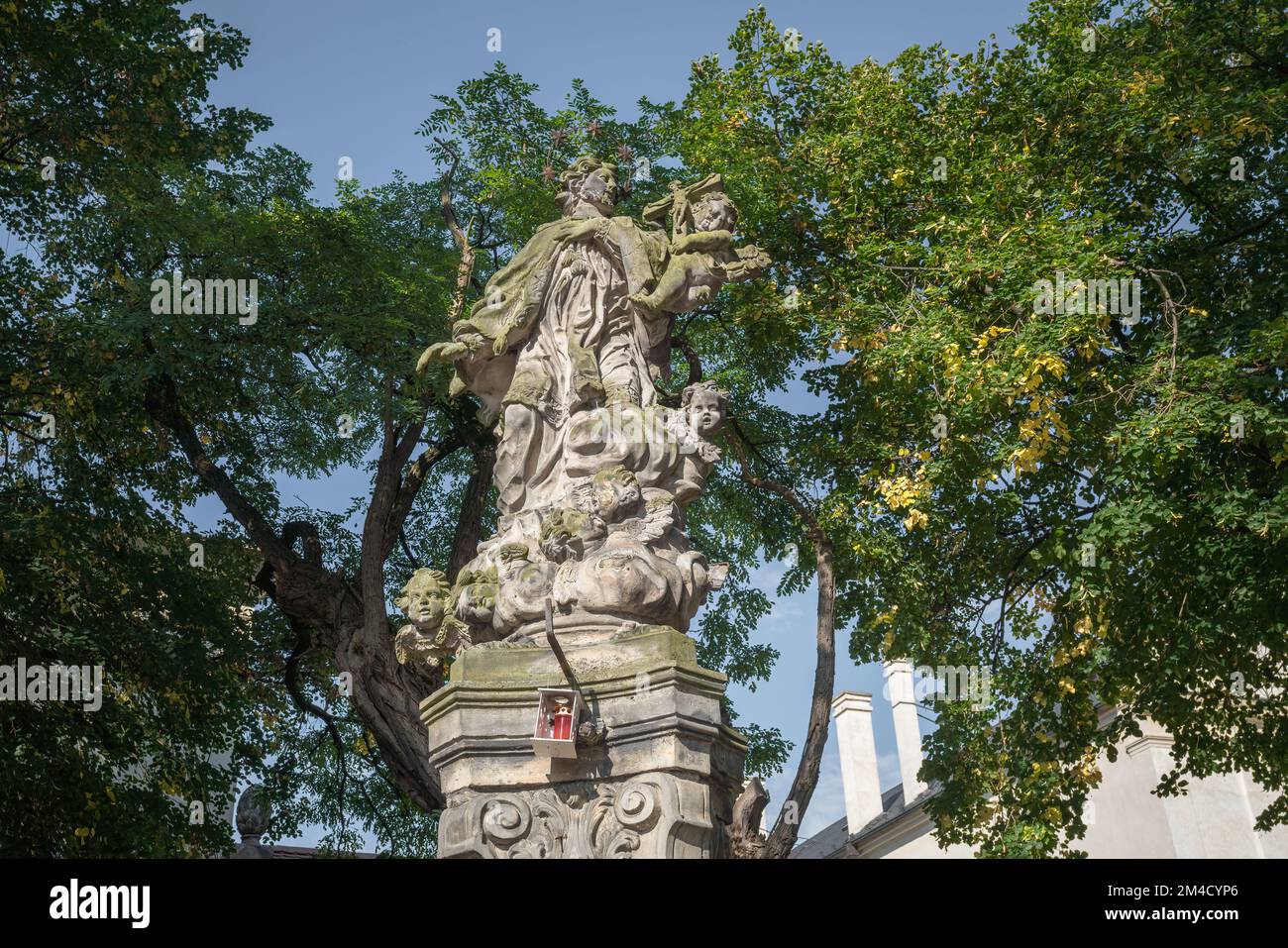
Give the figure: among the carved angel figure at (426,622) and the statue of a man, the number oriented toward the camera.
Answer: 2

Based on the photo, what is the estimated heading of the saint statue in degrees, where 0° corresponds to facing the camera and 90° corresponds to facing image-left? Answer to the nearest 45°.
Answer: approximately 0°

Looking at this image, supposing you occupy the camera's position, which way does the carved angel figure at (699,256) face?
facing the viewer and to the left of the viewer

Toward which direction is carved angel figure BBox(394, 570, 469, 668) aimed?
toward the camera

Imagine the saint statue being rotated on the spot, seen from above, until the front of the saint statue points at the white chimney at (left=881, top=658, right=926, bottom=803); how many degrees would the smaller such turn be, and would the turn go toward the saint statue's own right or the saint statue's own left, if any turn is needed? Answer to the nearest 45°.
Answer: approximately 180°
